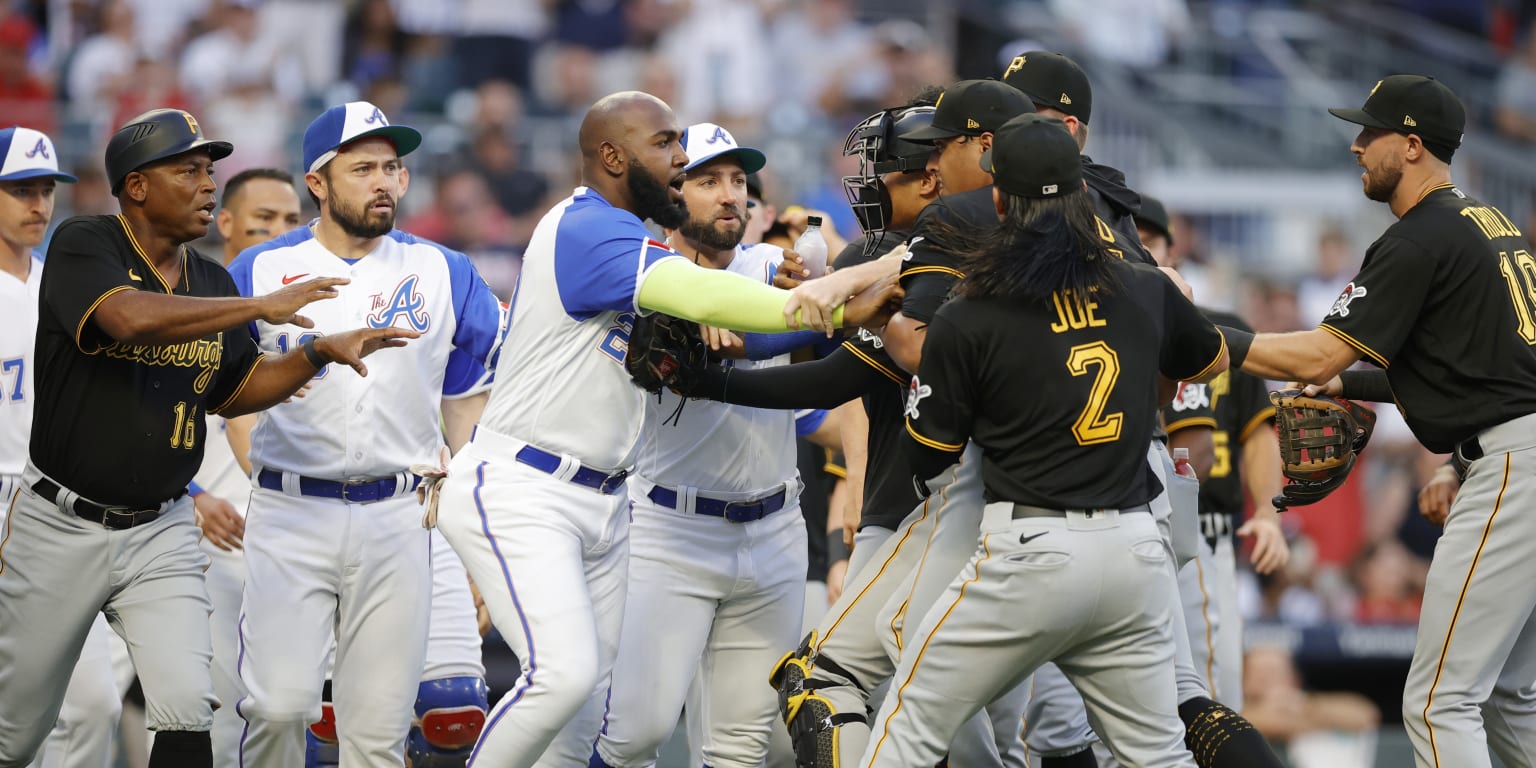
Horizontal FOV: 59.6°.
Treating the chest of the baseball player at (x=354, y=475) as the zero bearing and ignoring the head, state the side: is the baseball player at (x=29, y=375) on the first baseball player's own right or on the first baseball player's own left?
on the first baseball player's own right

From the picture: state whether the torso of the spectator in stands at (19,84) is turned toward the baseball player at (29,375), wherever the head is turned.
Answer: yes

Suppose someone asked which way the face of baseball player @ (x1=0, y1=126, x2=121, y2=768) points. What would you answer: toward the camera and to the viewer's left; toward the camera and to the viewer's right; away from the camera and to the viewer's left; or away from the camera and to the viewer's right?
toward the camera and to the viewer's right

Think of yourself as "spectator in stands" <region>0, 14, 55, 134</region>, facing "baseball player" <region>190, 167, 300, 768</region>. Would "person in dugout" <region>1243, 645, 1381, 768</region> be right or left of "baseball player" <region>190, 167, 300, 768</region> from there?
left

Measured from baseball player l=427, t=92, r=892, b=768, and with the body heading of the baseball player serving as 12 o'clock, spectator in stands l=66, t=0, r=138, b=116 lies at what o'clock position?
The spectator in stands is roughly at 8 o'clock from the baseball player.

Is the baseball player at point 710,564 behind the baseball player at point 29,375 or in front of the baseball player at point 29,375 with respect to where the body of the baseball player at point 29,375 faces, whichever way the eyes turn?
in front

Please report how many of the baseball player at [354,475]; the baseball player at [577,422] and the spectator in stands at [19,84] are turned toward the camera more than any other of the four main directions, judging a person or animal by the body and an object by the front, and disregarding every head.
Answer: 2

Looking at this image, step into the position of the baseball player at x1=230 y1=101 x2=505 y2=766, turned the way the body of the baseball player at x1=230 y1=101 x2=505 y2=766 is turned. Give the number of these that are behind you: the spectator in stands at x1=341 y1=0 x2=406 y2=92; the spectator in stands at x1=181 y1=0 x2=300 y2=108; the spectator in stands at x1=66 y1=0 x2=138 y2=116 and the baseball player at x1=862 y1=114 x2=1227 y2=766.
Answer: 3

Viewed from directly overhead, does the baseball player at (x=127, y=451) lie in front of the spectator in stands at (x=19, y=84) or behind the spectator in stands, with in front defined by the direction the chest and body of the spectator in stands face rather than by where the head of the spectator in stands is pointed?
in front

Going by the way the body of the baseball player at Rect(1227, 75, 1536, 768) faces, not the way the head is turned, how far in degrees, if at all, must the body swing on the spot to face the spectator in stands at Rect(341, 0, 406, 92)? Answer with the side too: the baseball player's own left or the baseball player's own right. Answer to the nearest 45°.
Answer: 0° — they already face them

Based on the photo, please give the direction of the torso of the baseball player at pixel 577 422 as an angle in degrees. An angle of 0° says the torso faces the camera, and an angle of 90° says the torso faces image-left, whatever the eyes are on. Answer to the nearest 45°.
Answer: approximately 270°

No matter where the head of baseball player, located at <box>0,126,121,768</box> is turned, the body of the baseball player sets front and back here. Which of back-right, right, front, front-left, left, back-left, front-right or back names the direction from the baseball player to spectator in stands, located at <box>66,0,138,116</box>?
back-left

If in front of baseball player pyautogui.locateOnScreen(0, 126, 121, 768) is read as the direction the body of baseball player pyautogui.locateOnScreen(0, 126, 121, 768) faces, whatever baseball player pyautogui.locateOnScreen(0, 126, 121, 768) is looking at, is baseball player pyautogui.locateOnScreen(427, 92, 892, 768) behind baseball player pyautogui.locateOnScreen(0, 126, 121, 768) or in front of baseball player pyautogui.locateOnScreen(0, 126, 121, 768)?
in front

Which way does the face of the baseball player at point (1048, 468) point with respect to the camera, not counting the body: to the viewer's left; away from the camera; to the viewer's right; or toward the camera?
away from the camera

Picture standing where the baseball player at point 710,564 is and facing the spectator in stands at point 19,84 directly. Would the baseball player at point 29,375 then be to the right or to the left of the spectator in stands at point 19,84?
left

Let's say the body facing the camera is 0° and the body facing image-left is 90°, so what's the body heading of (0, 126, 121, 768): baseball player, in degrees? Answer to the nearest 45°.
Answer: approximately 315°

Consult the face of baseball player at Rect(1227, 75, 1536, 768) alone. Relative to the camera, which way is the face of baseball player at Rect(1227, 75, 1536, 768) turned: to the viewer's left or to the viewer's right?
to the viewer's left
